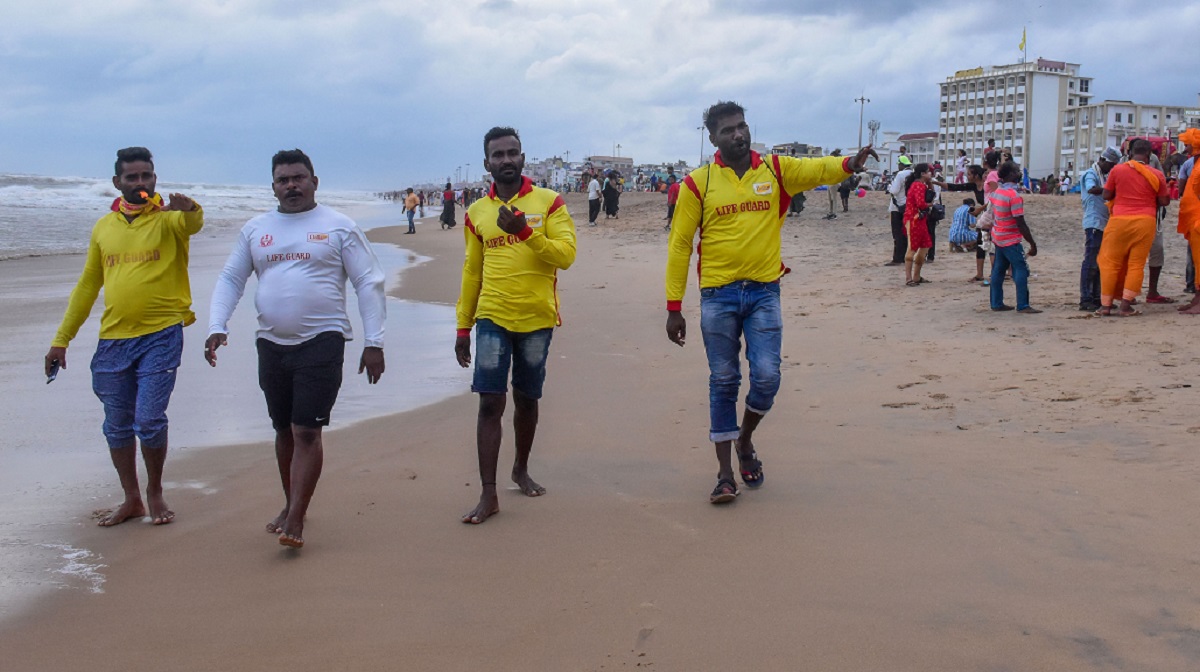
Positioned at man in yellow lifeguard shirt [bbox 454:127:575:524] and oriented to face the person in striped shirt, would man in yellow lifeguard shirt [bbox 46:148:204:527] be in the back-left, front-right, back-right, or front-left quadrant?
back-left

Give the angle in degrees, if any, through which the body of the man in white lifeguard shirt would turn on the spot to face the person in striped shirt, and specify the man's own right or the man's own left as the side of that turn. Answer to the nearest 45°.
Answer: approximately 135° to the man's own left

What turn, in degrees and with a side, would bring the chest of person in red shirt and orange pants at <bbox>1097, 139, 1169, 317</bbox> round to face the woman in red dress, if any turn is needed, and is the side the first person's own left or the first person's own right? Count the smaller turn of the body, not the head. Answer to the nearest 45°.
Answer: approximately 45° to the first person's own left
